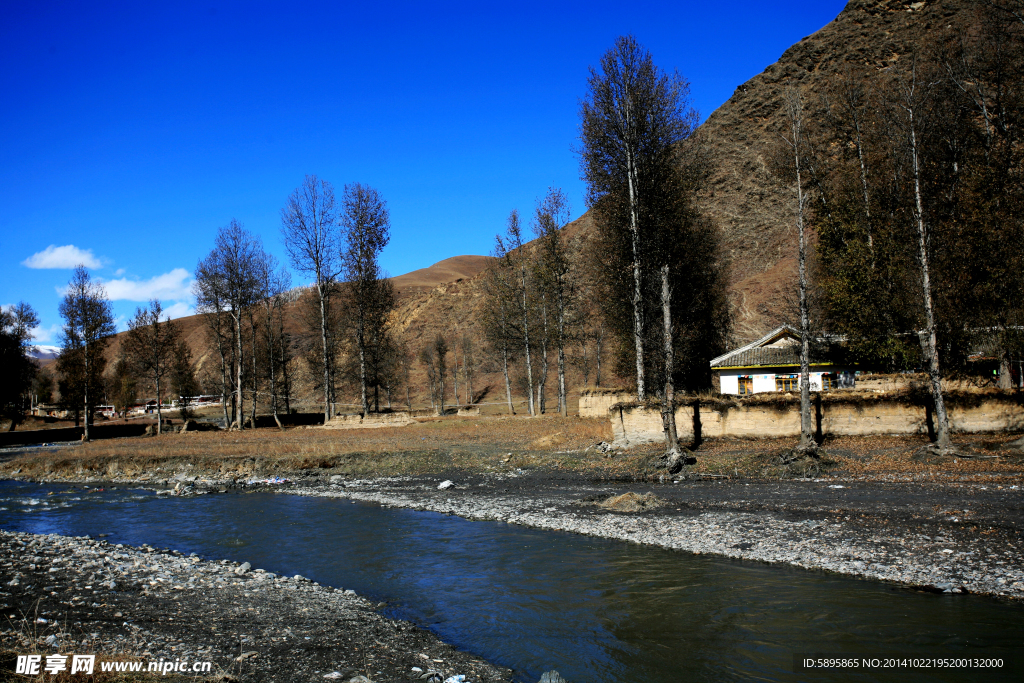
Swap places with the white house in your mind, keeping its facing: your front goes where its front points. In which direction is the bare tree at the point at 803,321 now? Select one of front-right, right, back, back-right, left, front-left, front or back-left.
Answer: front

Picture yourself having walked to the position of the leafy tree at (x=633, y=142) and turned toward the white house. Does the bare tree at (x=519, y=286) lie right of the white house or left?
left

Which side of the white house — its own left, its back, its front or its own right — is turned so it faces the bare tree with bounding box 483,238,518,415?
right

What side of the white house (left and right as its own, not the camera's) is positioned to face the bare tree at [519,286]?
right

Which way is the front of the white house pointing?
toward the camera
